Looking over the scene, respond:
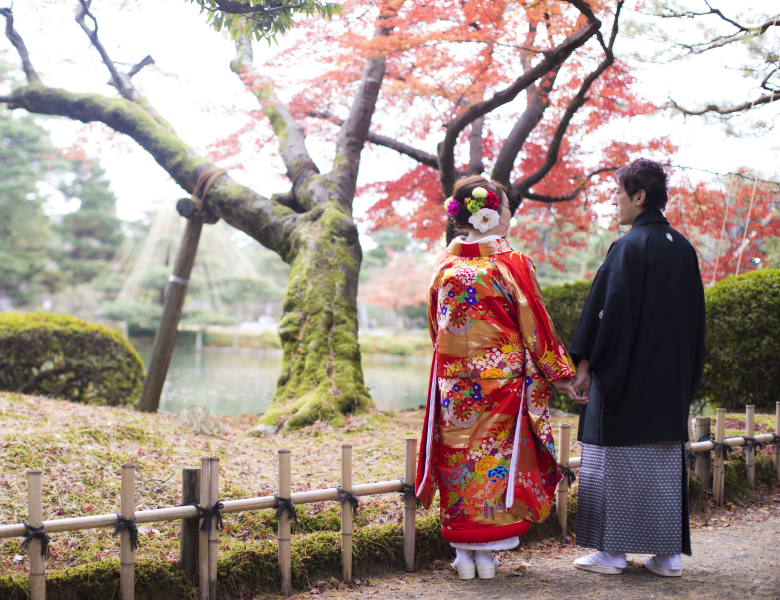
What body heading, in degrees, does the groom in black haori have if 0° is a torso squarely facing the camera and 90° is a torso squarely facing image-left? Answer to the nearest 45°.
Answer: approximately 135°

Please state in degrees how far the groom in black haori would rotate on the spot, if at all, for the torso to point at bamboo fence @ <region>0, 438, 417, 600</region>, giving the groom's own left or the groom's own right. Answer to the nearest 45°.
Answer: approximately 90° to the groom's own left

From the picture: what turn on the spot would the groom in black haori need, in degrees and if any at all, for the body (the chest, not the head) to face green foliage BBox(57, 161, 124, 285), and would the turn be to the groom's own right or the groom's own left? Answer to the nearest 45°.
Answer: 0° — they already face it

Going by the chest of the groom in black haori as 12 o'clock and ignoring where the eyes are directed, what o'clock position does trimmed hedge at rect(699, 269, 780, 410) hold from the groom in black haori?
The trimmed hedge is roughly at 2 o'clock from the groom in black haori.

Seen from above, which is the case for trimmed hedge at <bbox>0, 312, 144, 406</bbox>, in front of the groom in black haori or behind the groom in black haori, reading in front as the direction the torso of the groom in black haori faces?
in front

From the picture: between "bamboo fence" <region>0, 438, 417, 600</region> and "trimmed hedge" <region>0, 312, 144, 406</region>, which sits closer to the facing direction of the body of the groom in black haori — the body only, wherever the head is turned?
the trimmed hedge

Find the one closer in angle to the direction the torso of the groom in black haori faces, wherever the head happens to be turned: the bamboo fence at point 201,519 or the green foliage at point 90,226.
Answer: the green foliage
